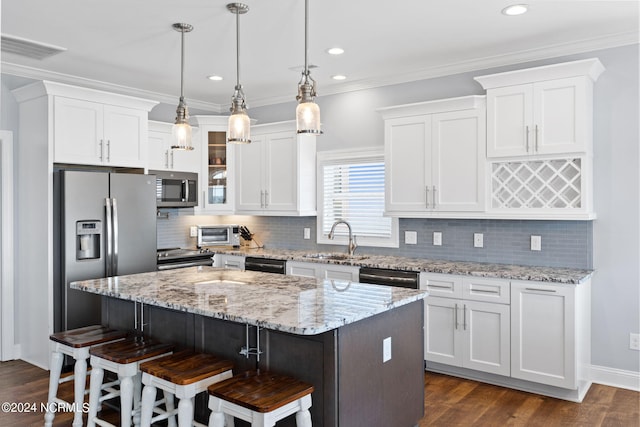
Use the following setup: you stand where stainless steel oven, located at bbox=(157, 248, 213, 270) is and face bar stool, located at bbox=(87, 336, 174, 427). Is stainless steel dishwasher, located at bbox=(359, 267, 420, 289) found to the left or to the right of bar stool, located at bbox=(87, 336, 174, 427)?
left

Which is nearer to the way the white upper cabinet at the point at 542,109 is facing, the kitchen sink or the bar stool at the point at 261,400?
the bar stool

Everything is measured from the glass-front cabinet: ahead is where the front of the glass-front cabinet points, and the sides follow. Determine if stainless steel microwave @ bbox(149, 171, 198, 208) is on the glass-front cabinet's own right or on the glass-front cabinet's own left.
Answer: on the glass-front cabinet's own right

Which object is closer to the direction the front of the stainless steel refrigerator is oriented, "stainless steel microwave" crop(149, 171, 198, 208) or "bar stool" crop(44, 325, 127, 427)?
the bar stool

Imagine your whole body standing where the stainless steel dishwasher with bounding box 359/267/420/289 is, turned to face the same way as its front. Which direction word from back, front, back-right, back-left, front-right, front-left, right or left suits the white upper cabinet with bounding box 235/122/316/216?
right

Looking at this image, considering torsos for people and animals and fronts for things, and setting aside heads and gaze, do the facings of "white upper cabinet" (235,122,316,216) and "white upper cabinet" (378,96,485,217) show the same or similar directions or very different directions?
same or similar directions

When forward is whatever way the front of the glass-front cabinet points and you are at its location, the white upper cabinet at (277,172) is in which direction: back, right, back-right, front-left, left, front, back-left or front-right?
front-left

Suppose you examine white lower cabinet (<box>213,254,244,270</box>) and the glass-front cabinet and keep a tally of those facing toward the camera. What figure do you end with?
2

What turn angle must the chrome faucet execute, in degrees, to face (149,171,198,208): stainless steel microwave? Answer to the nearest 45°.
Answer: approximately 45° to its right

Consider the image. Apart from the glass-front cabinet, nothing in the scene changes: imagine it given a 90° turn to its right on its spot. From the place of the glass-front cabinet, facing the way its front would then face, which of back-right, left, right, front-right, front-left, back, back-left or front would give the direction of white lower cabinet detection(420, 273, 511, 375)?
back-left

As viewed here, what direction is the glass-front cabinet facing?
toward the camera

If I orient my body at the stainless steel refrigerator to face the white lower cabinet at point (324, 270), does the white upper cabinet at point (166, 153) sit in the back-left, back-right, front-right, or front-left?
front-left
